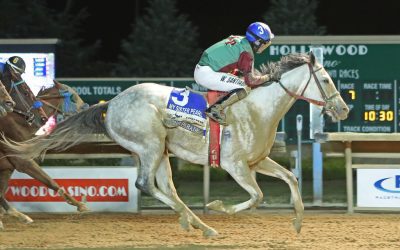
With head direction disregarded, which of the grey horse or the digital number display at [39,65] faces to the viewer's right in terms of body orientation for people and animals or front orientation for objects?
the grey horse

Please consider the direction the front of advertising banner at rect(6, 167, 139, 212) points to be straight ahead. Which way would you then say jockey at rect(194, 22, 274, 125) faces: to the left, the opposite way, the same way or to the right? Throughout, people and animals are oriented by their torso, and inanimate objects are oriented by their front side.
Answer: to the left

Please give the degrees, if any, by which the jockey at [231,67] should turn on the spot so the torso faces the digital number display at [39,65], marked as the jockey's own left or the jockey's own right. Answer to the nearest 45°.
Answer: approximately 135° to the jockey's own left

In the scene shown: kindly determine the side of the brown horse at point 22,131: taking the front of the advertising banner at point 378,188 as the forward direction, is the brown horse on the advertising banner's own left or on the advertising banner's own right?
on the advertising banner's own right

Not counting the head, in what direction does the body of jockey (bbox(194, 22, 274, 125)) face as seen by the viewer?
to the viewer's right

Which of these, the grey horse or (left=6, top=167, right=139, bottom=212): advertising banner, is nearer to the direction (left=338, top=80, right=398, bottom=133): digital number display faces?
the grey horse

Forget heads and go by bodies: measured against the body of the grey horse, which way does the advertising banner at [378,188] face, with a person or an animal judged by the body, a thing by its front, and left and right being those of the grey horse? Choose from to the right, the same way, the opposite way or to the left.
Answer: to the right

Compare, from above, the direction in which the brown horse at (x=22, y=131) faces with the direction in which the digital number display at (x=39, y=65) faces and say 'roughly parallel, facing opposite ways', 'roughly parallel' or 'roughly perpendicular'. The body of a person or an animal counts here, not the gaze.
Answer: roughly perpendicular

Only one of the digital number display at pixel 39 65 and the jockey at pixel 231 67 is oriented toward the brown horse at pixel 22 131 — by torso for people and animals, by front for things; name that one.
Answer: the digital number display

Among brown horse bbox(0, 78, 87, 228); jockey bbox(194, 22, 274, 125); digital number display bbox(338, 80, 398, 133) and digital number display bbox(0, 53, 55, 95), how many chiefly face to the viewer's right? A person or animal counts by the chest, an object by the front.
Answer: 2

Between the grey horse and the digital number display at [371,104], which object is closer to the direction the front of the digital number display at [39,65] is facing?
the grey horse

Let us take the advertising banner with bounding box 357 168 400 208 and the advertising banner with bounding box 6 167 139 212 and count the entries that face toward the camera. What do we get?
2

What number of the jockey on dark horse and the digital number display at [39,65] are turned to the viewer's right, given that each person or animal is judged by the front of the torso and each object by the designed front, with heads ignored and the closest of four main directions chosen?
1

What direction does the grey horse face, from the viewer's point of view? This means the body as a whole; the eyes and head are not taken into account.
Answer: to the viewer's right

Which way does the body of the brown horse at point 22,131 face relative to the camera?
to the viewer's right
